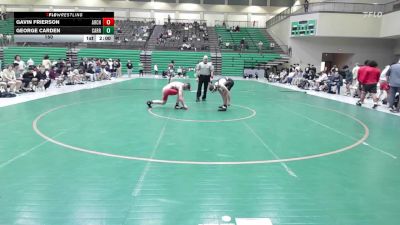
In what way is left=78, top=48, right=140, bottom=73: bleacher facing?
toward the camera

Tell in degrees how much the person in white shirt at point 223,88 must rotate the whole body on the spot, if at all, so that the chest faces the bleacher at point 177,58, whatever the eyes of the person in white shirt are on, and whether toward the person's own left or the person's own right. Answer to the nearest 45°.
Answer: approximately 90° to the person's own right

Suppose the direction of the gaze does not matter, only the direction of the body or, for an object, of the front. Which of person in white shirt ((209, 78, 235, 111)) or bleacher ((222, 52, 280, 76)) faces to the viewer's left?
the person in white shirt

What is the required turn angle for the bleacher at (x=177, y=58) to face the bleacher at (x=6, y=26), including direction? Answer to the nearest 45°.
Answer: approximately 90° to its right

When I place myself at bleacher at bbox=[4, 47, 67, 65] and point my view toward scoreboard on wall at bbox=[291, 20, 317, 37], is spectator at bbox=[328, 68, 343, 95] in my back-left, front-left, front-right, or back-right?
front-right

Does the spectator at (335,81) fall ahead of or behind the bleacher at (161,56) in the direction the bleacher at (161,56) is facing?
ahead

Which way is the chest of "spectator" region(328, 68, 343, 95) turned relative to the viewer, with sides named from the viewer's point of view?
facing the viewer and to the left of the viewer

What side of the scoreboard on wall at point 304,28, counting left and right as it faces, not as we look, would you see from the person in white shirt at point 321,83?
front

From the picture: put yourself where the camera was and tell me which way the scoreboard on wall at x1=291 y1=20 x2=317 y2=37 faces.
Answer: facing the viewer

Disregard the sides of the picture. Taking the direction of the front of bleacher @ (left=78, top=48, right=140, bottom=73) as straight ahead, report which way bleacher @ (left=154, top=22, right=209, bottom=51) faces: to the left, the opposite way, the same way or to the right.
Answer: the same way

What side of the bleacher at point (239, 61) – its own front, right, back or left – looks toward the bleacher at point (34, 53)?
right

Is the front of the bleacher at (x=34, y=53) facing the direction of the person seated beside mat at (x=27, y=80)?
yes

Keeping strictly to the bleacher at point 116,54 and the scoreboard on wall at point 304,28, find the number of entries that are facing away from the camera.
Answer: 0

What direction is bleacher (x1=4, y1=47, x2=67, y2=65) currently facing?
toward the camera

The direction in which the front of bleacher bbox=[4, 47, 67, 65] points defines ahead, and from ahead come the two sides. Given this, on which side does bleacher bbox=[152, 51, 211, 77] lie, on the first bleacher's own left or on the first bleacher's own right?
on the first bleacher's own left
